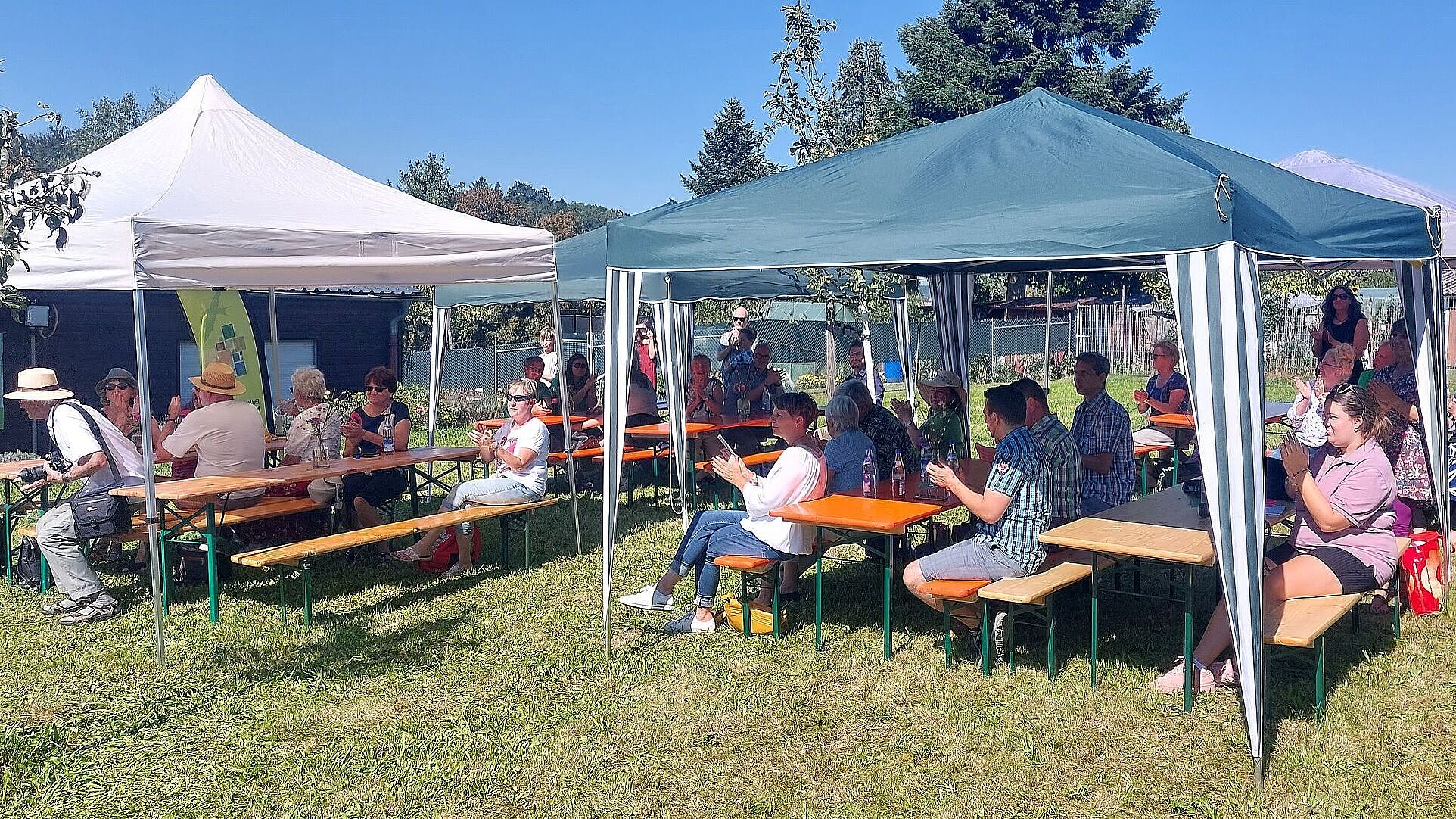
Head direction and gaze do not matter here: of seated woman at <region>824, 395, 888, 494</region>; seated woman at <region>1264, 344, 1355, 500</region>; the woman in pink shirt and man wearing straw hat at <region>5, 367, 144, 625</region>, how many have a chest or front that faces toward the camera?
0

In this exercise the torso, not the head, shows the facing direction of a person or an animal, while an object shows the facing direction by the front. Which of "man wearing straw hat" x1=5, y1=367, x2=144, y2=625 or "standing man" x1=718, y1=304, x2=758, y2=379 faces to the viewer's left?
the man wearing straw hat

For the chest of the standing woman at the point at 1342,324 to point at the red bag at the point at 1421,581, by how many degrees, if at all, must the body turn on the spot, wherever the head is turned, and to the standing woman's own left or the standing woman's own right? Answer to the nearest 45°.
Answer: approximately 45° to the standing woman's own left

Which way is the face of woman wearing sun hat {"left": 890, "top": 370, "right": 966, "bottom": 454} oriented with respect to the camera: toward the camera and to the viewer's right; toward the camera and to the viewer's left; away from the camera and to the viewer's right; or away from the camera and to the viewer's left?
toward the camera and to the viewer's left

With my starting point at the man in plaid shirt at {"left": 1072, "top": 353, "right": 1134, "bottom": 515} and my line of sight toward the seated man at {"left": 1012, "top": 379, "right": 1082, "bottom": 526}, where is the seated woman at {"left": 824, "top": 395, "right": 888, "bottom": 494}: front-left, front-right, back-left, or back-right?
front-right

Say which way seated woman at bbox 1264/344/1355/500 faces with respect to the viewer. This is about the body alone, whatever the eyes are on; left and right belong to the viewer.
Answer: facing to the left of the viewer

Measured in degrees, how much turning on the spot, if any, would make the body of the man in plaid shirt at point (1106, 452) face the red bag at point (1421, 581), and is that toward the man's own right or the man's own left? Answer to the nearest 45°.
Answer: approximately 135° to the man's own left

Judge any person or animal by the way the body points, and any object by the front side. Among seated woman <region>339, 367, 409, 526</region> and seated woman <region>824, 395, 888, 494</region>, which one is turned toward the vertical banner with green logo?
seated woman <region>824, 395, 888, 494</region>

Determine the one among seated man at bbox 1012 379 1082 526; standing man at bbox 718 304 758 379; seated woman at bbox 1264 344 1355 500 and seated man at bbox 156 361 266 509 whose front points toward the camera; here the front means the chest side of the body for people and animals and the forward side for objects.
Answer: the standing man

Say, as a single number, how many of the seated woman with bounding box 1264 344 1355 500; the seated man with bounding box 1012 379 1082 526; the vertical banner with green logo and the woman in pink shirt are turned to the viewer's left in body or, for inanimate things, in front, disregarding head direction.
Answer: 3

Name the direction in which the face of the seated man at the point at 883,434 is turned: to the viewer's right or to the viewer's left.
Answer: to the viewer's left

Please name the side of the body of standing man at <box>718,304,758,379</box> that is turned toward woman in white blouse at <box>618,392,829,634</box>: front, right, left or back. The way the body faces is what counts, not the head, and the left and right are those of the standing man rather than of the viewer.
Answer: front

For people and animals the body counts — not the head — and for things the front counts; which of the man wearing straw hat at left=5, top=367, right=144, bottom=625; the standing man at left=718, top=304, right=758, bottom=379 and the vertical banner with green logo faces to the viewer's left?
the man wearing straw hat

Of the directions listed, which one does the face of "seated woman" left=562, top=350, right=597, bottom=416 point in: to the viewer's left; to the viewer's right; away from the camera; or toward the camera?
toward the camera

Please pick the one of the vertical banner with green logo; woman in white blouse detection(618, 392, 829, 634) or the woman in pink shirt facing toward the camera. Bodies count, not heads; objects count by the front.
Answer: the vertical banner with green logo

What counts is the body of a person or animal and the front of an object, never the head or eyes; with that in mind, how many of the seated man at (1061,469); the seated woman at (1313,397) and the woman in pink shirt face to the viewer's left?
3

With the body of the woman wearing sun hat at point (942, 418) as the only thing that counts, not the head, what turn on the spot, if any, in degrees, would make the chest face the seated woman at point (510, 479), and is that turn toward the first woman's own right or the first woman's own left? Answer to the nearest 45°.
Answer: approximately 45° to the first woman's own right

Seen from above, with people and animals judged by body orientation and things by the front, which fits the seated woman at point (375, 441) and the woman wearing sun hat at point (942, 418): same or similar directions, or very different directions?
same or similar directions

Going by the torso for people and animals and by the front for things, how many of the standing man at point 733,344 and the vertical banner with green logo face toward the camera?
2

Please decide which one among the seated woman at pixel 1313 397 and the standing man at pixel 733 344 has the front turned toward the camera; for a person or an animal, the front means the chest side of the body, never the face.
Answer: the standing man

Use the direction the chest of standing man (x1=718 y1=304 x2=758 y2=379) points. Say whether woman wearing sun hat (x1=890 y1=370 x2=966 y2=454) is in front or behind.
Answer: in front

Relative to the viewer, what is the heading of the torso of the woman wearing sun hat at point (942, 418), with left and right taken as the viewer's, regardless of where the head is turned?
facing the viewer and to the left of the viewer
